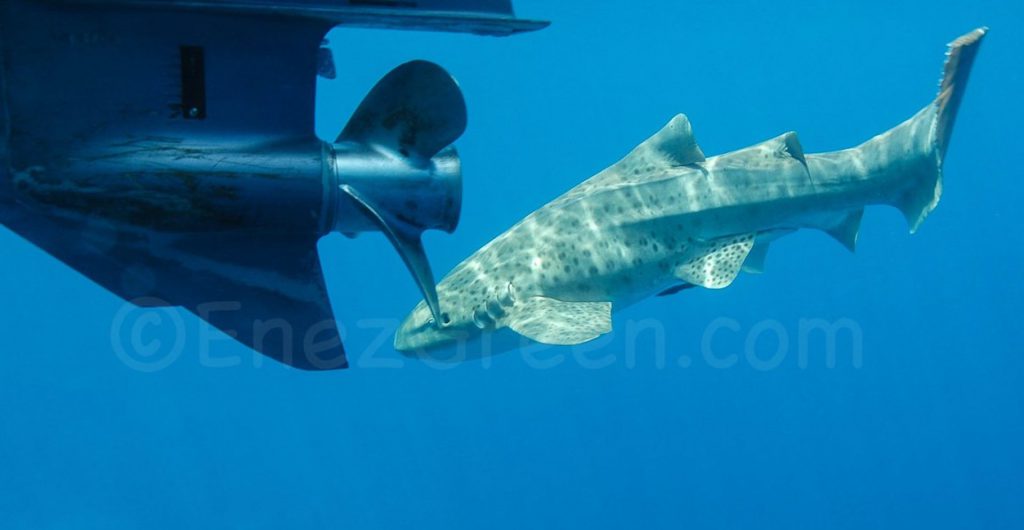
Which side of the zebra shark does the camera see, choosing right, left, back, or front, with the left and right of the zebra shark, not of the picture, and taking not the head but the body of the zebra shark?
left
